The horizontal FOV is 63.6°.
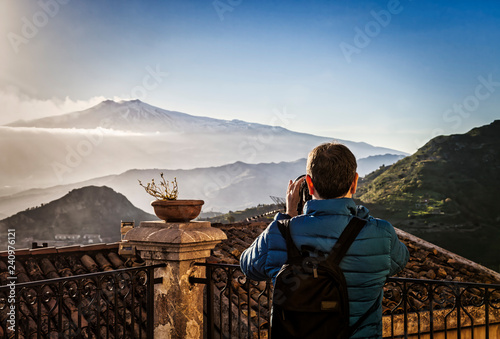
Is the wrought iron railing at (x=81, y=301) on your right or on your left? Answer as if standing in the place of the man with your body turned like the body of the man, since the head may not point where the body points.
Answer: on your left

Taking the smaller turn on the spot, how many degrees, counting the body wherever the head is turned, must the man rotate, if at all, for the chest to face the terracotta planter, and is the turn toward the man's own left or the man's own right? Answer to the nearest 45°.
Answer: approximately 45° to the man's own left

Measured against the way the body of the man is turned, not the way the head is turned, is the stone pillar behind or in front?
in front

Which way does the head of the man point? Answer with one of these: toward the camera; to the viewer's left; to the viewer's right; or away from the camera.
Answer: away from the camera

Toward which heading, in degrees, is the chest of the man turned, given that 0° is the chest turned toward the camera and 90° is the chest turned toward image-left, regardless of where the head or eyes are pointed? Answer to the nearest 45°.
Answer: approximately 180°

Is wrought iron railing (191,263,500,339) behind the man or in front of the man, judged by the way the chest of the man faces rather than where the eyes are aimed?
in front
